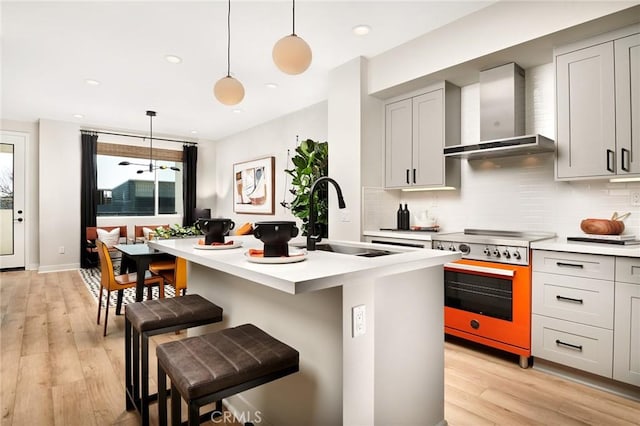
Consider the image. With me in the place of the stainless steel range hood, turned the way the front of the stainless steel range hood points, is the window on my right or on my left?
on my right

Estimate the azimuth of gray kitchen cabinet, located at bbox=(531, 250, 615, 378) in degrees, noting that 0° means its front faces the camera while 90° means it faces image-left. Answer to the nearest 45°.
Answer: approximately 45°

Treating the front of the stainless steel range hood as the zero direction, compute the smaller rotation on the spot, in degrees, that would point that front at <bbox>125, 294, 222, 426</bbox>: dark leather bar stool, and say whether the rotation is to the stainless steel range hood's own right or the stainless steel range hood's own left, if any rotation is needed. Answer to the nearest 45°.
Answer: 0° — it already faces it

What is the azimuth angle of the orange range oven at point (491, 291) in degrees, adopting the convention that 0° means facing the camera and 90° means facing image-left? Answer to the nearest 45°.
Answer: approximately 45°

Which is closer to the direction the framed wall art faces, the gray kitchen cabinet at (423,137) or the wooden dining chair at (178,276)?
the wooden dining chair

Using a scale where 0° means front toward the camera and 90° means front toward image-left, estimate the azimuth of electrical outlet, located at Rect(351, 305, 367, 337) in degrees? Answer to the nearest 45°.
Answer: approximately 315°

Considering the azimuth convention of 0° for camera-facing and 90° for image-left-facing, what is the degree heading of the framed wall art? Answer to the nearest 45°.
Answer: approximately 45°

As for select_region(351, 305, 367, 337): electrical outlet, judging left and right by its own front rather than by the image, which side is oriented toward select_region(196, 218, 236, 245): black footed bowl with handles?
back

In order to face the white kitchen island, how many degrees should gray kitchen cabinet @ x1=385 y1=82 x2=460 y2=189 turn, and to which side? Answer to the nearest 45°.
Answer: approximately 45° to its left

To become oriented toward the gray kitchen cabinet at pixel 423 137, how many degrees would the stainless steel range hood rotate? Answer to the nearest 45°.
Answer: approximately 45° to its right
